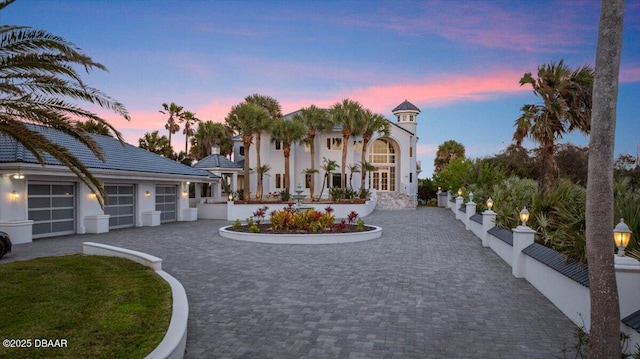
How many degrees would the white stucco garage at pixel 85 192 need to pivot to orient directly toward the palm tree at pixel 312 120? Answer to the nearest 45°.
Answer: approximately 90° to its left

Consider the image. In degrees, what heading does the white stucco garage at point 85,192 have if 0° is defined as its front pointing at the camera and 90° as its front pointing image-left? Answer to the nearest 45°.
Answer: approximately 315°

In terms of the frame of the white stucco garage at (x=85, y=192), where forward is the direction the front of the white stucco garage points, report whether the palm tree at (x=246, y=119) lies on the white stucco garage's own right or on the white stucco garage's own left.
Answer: on the white stucco garage's own left

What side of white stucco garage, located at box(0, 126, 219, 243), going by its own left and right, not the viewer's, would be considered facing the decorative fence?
front

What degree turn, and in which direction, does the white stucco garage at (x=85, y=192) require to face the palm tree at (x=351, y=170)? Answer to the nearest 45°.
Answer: approximately 90° to its left

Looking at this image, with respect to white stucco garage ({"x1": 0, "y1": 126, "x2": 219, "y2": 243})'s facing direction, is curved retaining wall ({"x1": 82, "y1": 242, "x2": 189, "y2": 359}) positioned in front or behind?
in front

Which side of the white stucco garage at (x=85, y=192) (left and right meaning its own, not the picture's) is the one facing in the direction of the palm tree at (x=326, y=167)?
left

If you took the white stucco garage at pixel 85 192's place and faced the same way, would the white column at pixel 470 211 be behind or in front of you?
in front

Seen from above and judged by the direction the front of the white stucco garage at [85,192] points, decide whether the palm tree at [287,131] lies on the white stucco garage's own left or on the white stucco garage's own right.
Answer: on the white stucco garage's own left

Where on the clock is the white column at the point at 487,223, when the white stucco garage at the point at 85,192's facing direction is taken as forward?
The white column is roughly at 12 o'clock from the white stucco garage.

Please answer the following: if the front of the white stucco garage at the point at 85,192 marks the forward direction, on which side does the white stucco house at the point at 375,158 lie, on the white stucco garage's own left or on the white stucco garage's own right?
on the white stucco garage's own left

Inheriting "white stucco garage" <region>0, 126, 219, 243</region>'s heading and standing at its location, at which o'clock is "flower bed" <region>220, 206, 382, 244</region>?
The flower bed is roughly at 12 o'clock from the white stucco garage.

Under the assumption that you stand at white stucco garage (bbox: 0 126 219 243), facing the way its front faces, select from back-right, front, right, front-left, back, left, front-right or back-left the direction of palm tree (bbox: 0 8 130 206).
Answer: front-right

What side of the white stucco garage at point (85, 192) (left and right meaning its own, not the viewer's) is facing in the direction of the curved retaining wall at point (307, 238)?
front

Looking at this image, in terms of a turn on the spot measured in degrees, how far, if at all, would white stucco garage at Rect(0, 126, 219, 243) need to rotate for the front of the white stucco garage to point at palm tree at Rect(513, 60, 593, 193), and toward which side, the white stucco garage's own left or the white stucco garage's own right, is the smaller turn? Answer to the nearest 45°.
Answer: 0° — it already faces it
